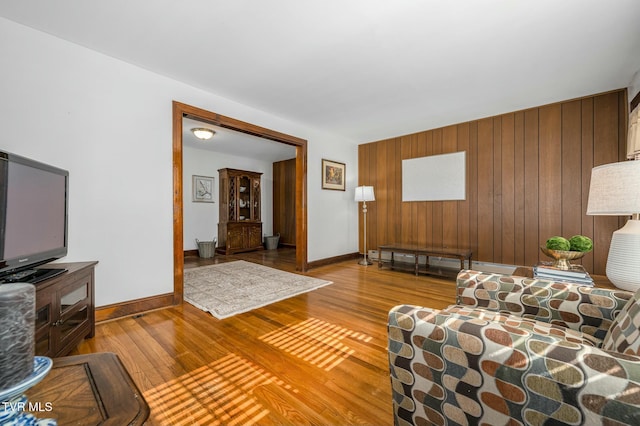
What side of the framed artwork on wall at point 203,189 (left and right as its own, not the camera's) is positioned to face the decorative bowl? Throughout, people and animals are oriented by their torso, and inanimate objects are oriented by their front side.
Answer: front

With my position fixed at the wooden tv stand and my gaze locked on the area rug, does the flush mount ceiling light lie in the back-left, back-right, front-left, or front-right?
front-left

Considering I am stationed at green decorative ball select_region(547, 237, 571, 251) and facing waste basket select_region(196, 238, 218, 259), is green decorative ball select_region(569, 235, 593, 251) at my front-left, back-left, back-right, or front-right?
back-right

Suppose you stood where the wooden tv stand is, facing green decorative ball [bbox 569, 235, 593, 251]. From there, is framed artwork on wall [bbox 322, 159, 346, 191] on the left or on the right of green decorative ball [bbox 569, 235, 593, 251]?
left

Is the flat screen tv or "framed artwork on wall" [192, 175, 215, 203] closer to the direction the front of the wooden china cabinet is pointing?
the flat screen tv

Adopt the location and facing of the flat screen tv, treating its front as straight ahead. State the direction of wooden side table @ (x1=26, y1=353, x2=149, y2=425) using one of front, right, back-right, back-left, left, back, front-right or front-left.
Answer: front-right

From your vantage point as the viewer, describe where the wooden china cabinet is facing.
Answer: facing the viewer and to the right of the viewer
